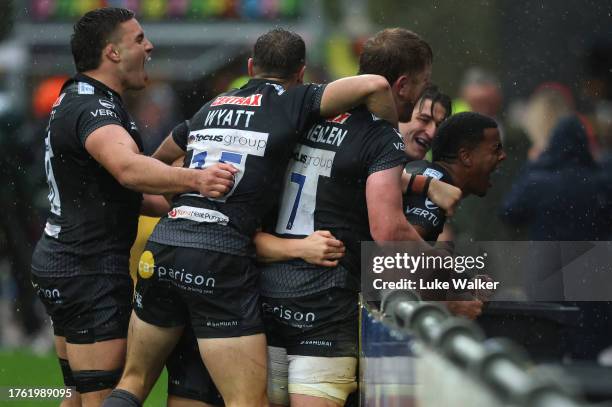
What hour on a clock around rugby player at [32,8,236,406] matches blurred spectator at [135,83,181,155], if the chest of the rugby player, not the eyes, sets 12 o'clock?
The blurred spectator is roughly at 9 o'clock from the rugby player.

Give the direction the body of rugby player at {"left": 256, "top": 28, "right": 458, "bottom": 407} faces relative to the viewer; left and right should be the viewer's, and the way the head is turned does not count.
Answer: facing away from the viewer and to the right of the viewer

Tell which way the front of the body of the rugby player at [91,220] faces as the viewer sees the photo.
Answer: to the viewer's right

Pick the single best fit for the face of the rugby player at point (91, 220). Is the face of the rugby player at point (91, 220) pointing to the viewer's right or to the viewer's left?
to the viewer's right

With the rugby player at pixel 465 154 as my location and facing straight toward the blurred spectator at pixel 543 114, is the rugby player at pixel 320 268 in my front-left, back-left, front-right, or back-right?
back-left

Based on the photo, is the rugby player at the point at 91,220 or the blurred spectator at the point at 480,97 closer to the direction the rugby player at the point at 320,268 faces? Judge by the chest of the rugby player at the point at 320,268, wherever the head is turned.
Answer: the blurred spectator

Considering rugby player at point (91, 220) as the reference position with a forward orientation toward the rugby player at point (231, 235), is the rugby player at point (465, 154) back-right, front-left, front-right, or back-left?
front-left

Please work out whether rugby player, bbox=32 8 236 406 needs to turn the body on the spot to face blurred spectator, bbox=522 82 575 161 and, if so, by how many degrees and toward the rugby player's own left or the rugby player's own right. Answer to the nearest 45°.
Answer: approximately 45° to the rugby player's own left
